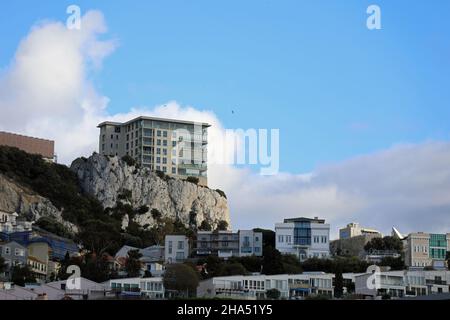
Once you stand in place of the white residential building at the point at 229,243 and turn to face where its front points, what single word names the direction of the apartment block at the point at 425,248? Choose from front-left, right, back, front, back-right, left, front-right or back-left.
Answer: left

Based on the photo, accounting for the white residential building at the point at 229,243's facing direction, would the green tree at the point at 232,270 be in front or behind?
in front

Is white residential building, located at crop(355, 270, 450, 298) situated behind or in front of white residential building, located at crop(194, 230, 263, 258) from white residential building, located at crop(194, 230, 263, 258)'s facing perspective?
in front

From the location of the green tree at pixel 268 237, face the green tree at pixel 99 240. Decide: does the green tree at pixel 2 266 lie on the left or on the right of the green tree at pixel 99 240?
left

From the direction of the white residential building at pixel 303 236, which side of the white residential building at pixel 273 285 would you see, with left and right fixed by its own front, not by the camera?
back

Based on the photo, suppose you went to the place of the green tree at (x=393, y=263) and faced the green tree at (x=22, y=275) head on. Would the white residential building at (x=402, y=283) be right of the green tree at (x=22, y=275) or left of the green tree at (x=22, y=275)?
left

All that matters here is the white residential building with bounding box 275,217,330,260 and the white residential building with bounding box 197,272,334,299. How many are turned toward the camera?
2

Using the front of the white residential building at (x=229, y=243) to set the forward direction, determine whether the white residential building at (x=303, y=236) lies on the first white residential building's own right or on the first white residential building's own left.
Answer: on the first white residential building's own left
